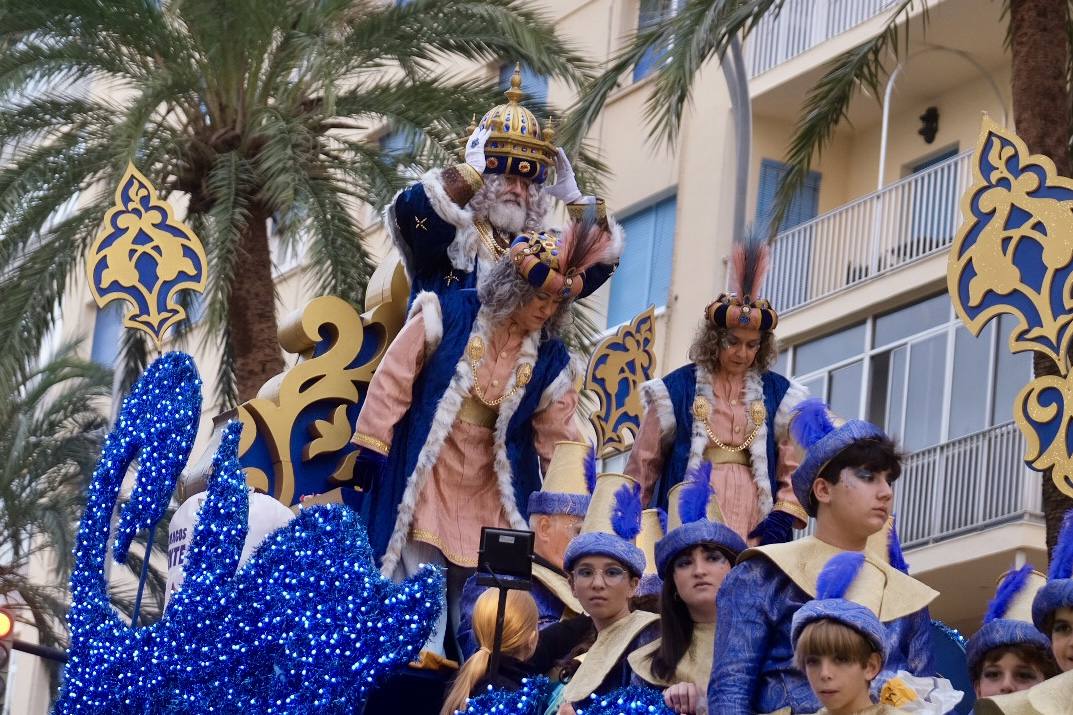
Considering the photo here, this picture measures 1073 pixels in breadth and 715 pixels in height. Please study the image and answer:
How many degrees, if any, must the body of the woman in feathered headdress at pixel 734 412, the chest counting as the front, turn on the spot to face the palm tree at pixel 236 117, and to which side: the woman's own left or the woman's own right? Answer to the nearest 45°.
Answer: approximately 135° to the woman's own right

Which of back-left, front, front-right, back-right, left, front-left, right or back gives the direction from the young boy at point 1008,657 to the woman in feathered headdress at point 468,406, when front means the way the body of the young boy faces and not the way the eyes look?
back-right

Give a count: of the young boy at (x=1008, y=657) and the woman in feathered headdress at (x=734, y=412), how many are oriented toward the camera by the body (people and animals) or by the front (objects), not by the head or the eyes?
2

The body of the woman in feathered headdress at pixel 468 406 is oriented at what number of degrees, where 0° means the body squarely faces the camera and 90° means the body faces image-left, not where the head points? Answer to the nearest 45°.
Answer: approximately 315°

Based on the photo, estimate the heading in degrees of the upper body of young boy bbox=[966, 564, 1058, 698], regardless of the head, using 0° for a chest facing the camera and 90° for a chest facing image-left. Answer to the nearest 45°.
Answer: approximately 0°
